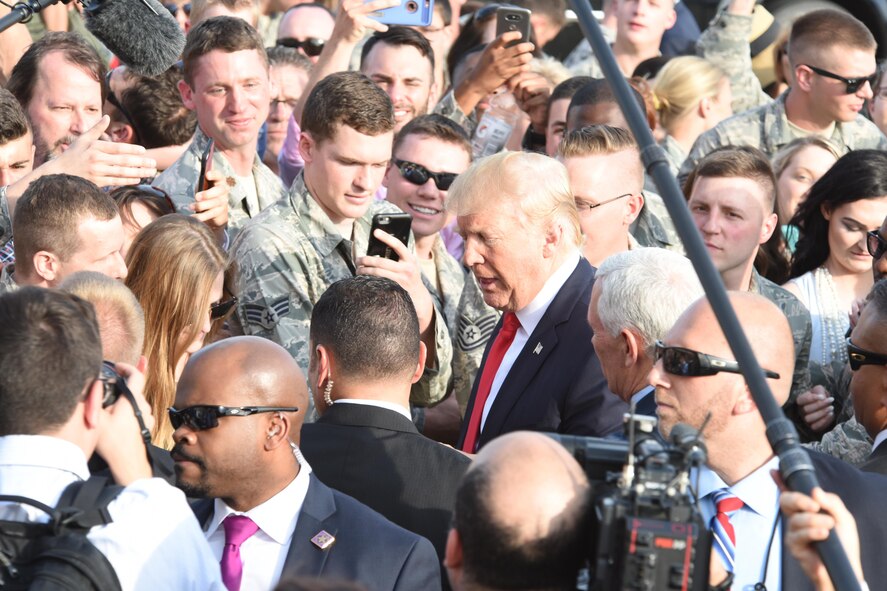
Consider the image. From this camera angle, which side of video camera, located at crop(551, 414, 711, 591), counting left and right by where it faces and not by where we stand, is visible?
back

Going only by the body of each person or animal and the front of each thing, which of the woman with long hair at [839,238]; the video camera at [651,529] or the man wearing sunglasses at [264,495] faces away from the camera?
the video camera

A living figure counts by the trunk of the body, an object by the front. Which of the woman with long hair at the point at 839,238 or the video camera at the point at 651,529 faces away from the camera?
the video camera

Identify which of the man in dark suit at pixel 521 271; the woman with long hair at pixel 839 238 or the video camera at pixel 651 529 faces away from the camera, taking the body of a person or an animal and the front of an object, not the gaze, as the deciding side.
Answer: the video camera

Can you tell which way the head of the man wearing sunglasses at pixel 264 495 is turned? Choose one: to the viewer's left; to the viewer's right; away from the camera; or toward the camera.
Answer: to the viewer's left

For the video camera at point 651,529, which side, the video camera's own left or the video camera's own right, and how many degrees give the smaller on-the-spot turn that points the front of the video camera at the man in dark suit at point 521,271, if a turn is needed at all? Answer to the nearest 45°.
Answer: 0° — it already faces them

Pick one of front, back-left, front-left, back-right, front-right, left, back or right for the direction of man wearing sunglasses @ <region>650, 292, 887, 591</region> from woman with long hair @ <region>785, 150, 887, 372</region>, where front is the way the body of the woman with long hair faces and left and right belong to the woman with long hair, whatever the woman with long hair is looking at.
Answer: front-right

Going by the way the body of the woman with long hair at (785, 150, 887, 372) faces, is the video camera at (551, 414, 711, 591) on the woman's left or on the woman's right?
on the woman's right

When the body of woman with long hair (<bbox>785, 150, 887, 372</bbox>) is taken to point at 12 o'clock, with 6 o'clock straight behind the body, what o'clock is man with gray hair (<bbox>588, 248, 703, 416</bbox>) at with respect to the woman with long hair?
The man with gray hair is roughly at 2 o'clock from the woman with long hair.

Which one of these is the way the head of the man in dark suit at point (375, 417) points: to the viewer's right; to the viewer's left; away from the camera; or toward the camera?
away from the camera

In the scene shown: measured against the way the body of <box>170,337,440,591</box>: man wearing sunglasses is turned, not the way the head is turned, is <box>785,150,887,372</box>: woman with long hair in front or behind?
behind

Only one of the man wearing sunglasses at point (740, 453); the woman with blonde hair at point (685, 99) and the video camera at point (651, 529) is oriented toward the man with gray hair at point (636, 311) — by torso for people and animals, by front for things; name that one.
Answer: the video camera

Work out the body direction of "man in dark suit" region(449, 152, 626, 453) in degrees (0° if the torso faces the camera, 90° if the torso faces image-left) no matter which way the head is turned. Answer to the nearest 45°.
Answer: approximately 45°

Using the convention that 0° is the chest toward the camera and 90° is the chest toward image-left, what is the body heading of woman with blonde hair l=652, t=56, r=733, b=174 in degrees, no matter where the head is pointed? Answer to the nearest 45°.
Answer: approximately 225°

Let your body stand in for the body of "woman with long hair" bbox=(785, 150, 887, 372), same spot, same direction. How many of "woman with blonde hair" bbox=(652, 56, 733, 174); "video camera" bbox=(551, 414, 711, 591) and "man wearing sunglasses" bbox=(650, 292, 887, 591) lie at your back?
1

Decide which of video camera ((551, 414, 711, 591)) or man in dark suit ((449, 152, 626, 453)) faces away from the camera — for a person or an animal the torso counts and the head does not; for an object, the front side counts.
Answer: the video camera
